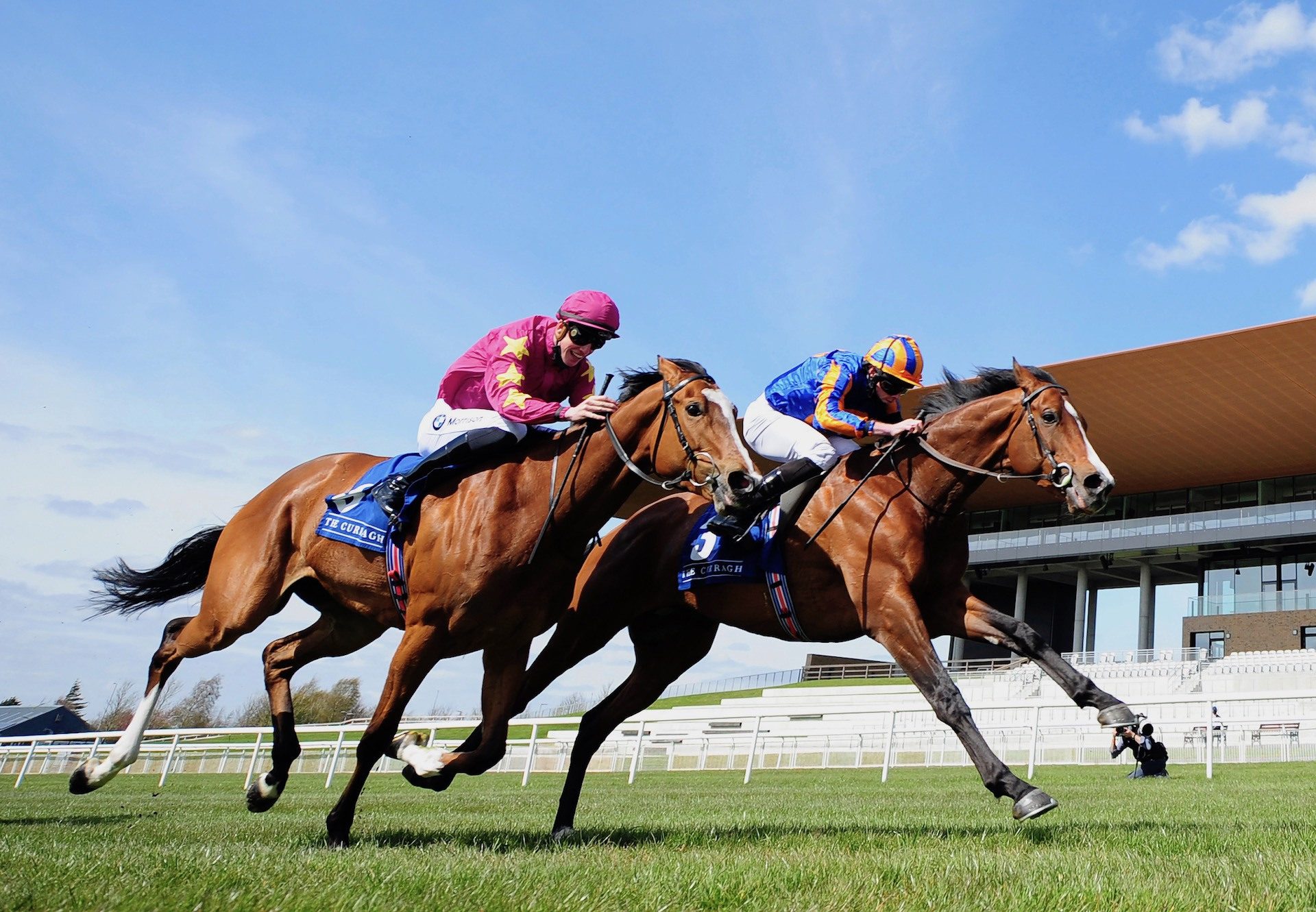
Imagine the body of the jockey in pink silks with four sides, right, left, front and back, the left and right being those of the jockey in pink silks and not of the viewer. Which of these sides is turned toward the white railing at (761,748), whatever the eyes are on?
left

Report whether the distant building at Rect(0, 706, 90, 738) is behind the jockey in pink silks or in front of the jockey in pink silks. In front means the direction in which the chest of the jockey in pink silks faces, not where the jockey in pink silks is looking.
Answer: behind

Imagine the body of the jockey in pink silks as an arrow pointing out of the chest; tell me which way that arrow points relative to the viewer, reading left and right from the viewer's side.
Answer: facing the viewer and to the right of the viewer

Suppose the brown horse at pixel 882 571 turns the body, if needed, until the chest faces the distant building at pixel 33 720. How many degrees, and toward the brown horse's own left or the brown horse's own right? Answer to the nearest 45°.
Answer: approximately 180°

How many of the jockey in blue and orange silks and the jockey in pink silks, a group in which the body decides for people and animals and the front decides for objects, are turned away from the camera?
0

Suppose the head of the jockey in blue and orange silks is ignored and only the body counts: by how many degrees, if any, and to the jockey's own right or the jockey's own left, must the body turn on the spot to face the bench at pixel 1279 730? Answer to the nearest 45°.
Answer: approximately 45° to the jockey's own left

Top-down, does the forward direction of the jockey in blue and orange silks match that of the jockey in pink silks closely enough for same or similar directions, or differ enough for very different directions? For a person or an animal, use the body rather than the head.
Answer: same or similar directions

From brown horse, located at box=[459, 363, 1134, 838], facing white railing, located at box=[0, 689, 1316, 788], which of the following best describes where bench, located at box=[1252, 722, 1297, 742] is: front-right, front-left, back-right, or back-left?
front-right

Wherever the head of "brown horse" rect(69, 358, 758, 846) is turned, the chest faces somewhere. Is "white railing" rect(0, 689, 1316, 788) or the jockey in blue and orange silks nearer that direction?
the jockey in blue and orange silks

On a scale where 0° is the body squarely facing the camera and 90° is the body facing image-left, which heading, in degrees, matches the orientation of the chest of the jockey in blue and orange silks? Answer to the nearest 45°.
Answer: approximately 270°
